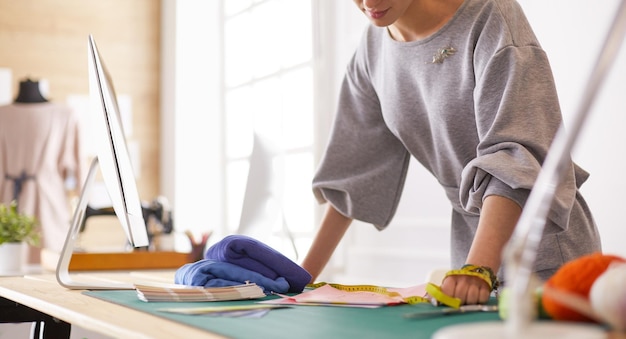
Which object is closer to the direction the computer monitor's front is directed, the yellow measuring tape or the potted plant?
the yellow measuring tape

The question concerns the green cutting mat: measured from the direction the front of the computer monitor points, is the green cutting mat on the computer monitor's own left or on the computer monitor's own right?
on the computer monitor's own right

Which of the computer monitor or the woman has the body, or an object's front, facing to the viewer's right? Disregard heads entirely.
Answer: the computer monitor

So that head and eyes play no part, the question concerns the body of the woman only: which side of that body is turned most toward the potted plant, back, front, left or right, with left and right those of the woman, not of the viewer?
right

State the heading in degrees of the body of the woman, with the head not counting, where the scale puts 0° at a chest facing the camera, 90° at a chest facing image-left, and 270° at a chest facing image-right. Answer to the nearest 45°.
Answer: approximately 45°

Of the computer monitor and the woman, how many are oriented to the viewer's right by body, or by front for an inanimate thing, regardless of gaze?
1

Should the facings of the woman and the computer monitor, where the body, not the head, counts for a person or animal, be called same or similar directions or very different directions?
very different directions

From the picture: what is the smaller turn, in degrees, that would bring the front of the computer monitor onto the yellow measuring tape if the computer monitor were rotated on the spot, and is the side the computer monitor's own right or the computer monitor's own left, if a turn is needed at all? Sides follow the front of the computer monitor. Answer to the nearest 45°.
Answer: approximately 45° to the computer monitor's own right

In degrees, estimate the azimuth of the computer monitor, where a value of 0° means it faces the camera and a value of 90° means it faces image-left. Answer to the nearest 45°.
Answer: approximately 270°

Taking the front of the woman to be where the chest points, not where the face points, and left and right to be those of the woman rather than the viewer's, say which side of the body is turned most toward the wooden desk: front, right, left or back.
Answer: front
